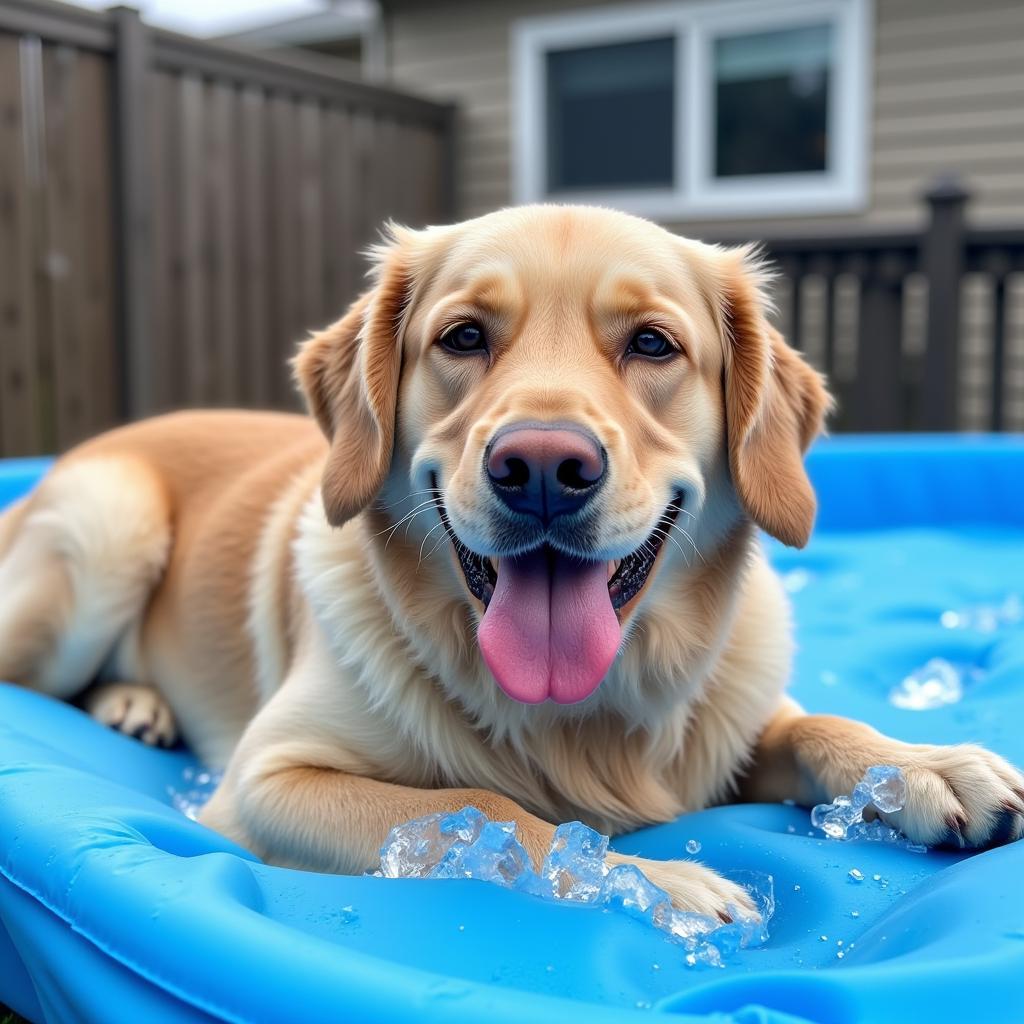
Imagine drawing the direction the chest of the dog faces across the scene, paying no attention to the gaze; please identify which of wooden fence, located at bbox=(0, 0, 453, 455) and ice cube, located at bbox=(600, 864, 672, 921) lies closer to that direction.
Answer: the ice cube

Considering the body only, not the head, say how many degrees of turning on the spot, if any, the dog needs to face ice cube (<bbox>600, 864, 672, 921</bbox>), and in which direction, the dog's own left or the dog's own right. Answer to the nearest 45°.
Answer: approximately 45° to the dog's own right

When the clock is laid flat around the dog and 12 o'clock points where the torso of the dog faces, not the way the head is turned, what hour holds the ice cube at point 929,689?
The ice cube is roughly at 9 o'clock from the dog.

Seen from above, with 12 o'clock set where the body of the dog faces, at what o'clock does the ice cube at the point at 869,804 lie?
The ice cube is roughly at 11 o'clock from the dog.

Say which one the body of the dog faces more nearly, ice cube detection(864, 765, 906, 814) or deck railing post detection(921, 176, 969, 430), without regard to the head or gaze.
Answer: the ice cube

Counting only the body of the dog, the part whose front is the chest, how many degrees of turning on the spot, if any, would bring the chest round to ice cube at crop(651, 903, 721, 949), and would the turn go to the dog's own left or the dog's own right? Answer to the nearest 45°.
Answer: approximately 45° to the dog's own right

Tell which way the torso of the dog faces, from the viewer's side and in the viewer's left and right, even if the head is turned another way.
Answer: facing the viewer and to the right of the viewer
